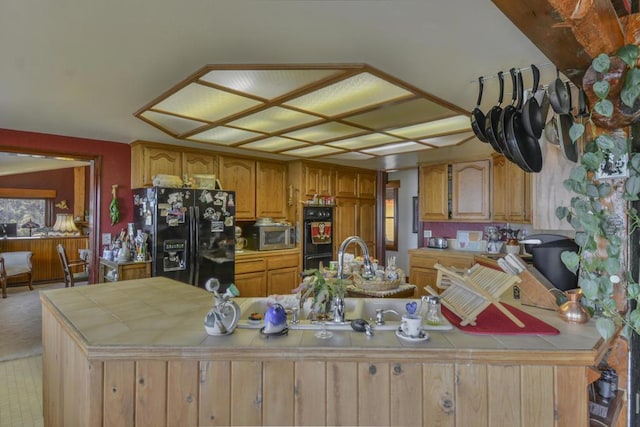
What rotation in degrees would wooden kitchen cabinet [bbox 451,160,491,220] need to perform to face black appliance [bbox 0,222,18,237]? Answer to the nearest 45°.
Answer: approximately 90° to its right

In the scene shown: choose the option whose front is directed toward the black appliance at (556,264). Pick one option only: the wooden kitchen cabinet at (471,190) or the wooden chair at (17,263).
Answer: the wooden kitchen cabinet

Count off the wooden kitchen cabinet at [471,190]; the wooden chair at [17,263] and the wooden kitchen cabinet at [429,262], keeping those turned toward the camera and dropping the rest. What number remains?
2

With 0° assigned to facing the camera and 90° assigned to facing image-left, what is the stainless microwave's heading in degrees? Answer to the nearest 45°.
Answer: approximately 315°

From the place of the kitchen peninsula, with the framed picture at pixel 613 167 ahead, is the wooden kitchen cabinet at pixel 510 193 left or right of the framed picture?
left

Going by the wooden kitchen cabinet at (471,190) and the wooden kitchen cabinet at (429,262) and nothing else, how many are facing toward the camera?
2

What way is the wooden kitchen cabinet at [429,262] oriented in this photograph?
toward the camera

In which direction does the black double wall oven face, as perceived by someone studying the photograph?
facing the viewer and to the right of the viewer

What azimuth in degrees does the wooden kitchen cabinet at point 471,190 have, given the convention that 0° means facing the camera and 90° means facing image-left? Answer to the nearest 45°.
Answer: approximately 0°

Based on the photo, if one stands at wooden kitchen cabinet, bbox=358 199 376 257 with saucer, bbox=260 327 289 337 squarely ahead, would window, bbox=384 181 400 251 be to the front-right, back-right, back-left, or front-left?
back-left
